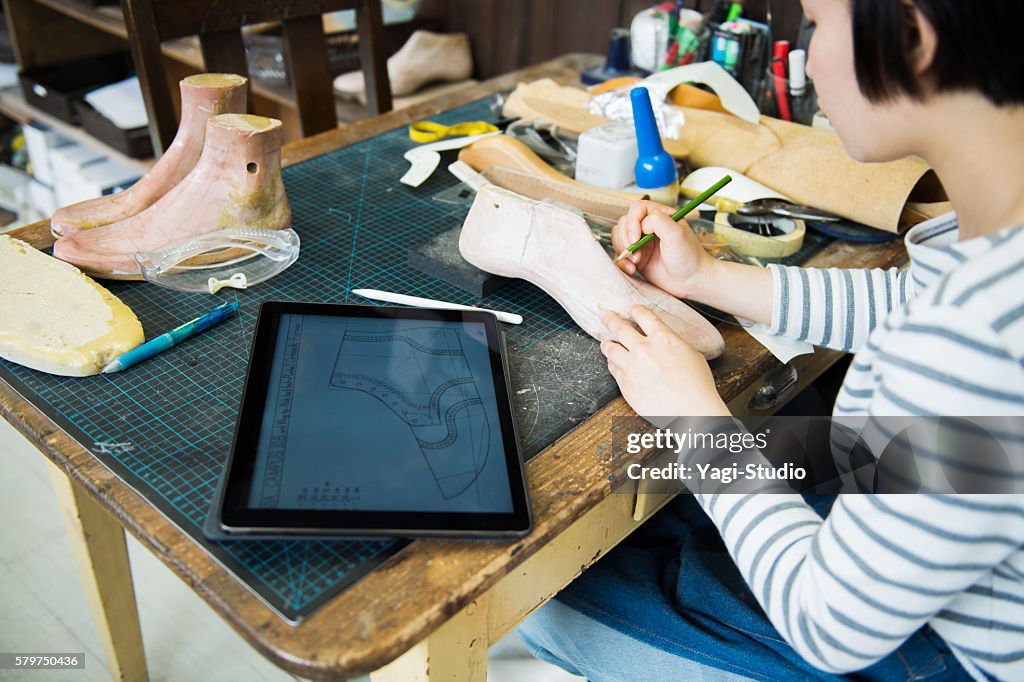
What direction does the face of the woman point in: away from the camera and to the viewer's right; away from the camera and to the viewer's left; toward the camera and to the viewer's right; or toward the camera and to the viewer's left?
away from the camera and to the viewer's left

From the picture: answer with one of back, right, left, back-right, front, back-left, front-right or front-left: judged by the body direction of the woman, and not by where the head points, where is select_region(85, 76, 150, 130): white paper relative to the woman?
front-right

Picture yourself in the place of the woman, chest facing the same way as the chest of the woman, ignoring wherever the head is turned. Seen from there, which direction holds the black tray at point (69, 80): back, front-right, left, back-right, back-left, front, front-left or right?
front-right

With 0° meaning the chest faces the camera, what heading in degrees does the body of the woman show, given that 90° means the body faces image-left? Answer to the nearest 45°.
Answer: approximately 90°

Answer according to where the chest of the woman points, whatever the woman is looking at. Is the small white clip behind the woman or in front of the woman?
in front

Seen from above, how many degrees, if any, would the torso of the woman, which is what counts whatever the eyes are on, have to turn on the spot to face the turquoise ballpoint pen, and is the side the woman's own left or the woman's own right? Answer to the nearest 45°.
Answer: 0° — they already face it

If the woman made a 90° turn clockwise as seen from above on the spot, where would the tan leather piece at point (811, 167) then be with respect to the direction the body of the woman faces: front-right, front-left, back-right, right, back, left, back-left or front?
front
